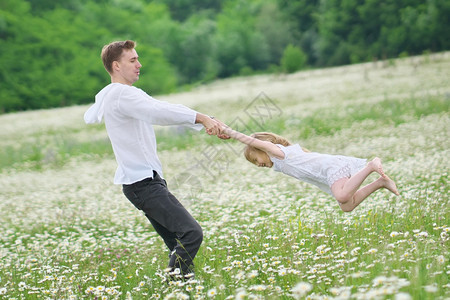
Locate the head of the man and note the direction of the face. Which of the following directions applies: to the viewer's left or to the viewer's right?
to the viewer's right

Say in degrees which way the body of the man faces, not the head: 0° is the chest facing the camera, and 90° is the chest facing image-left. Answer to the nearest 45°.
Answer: approximately 270°
